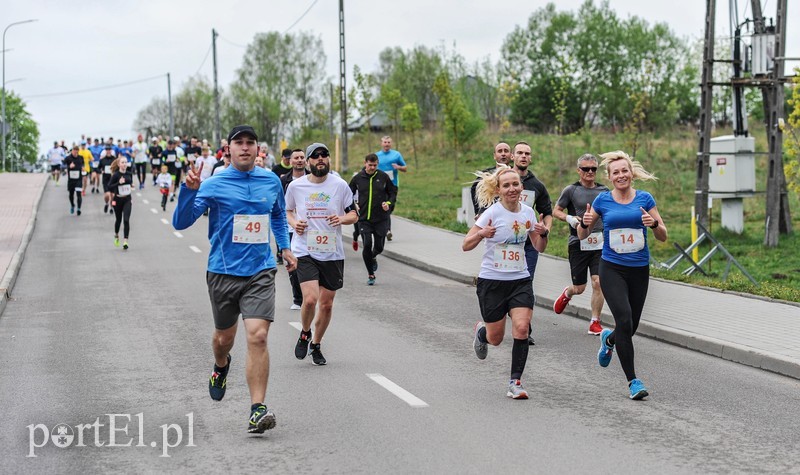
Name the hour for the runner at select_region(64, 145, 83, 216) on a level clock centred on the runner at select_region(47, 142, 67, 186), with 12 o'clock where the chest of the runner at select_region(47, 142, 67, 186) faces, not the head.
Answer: the runner at select_region(64, 145, 83, 216) is roughly at 12 o'clock from the runner at select_region(47, 142, 67, 186).

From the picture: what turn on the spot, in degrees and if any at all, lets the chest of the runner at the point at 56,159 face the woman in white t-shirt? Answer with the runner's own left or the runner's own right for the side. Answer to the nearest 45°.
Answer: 0° — they already face them

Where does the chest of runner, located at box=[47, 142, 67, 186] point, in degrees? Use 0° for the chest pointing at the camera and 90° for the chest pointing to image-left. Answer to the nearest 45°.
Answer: approximately 0°

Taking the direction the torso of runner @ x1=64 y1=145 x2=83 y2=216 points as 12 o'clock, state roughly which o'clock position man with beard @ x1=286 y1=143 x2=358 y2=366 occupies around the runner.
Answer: The man with beard is roughly at 12 o'clock from the runner.

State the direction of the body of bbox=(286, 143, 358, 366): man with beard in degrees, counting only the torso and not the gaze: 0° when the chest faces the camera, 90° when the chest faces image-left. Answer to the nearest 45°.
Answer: approximately 0°

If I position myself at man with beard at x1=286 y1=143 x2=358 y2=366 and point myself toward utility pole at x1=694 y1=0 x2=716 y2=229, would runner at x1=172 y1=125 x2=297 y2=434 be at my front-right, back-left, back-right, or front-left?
back-right

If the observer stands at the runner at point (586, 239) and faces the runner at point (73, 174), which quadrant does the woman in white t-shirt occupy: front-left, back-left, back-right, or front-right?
back-left
